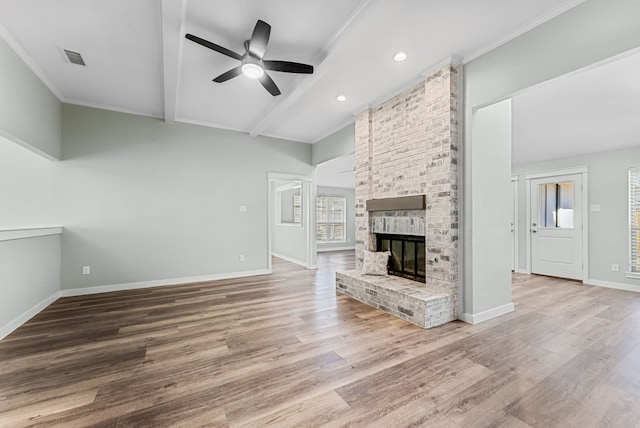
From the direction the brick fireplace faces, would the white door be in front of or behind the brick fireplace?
behind

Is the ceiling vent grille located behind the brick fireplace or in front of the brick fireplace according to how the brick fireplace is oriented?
in front

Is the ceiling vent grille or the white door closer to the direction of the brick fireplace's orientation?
the ceiling vent grille

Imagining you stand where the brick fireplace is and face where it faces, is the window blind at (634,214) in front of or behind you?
behind

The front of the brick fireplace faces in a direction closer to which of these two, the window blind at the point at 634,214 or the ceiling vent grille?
the ceiling vent grille

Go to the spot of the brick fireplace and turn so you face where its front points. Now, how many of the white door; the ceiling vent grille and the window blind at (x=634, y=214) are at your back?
2

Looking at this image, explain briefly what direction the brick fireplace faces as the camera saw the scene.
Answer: facing the viewer and to the left of the viewer
